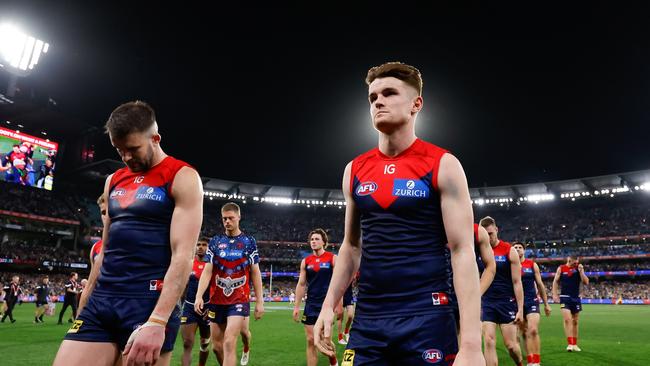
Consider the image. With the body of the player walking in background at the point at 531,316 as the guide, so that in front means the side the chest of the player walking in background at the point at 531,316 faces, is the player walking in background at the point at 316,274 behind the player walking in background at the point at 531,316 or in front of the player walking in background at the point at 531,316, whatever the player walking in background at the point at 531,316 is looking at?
in front

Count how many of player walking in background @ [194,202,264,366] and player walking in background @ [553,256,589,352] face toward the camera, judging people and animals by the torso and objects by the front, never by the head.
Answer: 2

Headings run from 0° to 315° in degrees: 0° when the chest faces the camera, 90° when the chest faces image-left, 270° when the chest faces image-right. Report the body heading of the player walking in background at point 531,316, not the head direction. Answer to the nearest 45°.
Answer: approximately 45°

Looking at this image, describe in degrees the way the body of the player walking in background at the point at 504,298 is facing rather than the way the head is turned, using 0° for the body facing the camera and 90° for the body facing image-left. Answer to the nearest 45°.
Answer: approximately 45°

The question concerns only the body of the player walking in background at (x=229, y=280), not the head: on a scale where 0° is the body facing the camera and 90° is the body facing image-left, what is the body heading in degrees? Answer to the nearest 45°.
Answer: approximately 0°
